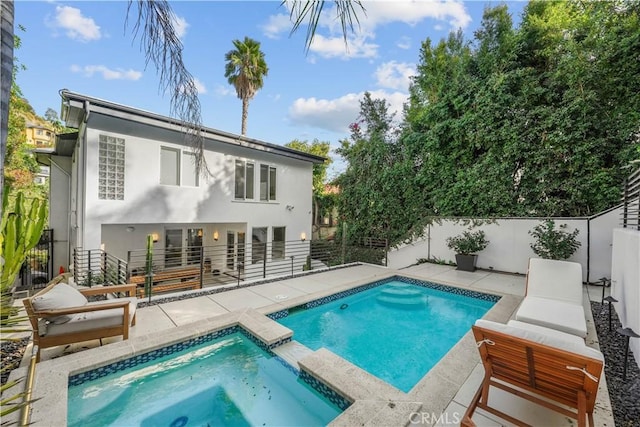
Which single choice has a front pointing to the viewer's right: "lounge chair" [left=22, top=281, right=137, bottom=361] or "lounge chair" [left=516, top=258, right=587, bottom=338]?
"lounge chair" [left=22, top=281, right=137, bottom=361]

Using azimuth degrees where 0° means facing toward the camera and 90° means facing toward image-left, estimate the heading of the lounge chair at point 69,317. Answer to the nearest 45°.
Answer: approximately 270°

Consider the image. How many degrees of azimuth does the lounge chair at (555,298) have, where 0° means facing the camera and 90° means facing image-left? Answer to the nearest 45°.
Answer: approximately 0°

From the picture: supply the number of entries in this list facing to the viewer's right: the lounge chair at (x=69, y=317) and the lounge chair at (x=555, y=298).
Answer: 1

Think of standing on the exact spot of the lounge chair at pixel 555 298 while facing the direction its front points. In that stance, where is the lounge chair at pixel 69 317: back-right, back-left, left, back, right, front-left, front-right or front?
front-right

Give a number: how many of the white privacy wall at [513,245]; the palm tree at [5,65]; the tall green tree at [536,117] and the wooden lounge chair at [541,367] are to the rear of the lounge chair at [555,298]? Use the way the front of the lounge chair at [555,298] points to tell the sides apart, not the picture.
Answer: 2

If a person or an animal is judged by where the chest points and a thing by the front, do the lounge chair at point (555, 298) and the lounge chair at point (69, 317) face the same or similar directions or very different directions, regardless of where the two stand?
very different directions

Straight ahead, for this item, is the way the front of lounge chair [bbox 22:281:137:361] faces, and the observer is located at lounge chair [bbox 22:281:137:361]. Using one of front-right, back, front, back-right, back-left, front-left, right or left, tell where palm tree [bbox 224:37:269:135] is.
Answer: front-left

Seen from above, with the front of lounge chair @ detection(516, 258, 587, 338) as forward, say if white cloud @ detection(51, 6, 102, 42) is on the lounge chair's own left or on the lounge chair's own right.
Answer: on the lounge chair's own right
